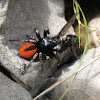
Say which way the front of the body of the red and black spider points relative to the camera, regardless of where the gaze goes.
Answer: to the viewer's right

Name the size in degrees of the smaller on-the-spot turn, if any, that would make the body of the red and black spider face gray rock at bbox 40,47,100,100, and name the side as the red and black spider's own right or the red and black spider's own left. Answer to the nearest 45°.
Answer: approximately 90° to the red and black spider's own right

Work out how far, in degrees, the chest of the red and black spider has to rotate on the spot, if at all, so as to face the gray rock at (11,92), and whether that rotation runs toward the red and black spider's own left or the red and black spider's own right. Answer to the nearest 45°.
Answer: approximately 135° to the red and black spider's own right

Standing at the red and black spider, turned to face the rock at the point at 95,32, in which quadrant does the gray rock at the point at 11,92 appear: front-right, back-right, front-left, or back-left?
back-right
